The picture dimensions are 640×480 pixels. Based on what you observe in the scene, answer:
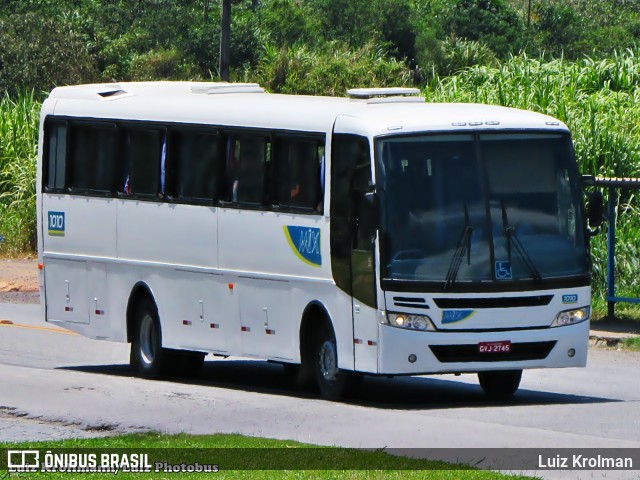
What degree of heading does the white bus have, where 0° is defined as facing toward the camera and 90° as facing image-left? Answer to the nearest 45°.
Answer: approximately 315°
